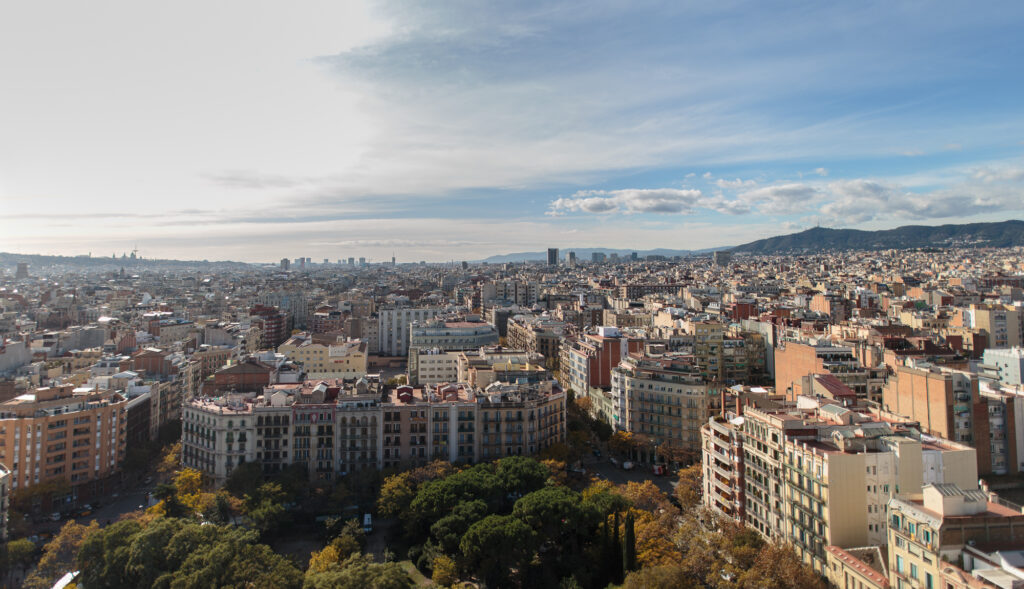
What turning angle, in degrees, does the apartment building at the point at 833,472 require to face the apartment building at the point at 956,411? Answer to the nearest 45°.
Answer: approximately 135° to its right

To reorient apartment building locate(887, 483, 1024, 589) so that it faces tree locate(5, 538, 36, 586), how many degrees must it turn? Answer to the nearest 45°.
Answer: approximately 45° to its right

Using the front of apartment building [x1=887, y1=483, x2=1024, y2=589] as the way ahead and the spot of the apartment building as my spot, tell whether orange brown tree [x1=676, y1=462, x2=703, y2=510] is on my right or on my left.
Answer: on my right
